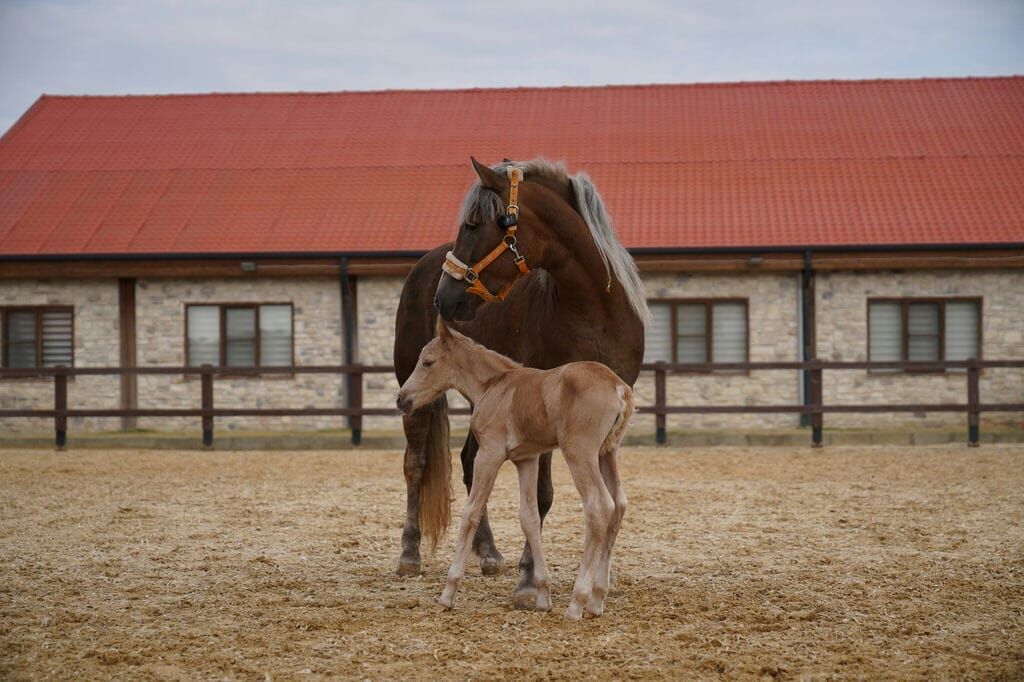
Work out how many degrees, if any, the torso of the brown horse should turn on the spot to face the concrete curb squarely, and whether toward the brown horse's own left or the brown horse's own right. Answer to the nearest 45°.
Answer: approximately 135° to the brown horse's own left

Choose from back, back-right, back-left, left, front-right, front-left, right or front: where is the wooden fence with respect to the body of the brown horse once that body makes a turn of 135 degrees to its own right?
right

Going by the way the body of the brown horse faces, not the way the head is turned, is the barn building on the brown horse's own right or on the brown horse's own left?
on the brown horse's own left

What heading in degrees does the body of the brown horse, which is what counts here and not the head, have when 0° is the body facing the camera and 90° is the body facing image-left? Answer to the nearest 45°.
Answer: approximately 315°
